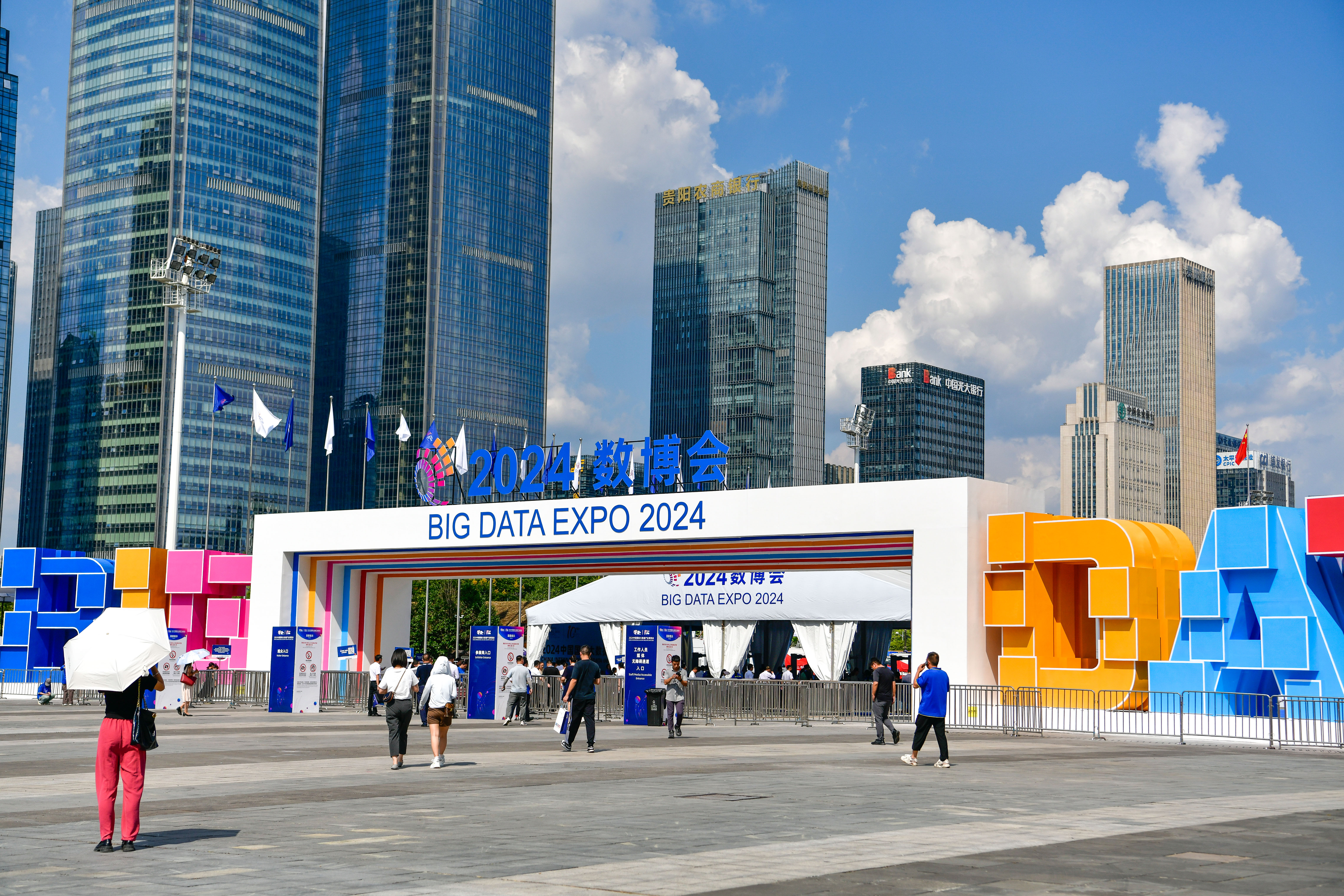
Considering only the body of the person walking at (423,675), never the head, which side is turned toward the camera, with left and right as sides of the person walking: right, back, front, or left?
back

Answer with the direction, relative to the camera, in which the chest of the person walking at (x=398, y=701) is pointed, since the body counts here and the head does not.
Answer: away from the camera

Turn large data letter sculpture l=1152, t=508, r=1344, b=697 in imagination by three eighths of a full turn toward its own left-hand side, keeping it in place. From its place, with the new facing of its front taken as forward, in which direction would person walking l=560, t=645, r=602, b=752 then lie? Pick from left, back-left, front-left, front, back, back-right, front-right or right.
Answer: back

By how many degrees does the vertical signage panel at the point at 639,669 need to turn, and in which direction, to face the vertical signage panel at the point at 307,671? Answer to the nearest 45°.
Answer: approximately 135° to its right

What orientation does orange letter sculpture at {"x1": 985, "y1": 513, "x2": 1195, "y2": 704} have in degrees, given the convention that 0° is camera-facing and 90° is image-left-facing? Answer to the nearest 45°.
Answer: approximately 45°

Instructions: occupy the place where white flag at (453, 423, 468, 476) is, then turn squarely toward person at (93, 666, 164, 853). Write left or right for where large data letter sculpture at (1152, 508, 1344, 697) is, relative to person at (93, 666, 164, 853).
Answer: left

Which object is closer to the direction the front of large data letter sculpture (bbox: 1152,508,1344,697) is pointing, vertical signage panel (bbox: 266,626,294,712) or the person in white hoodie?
the person in white hoodie

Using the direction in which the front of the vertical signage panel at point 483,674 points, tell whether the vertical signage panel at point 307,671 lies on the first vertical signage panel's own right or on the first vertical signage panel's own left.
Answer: on the first vertical signage panel's own right

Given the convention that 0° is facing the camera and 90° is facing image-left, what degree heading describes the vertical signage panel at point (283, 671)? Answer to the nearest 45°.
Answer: approximately 0°

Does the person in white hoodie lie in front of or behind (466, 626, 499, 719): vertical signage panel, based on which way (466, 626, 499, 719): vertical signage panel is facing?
in front

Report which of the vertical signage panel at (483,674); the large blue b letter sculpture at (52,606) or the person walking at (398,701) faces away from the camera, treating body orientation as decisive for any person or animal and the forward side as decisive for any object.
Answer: the person walking

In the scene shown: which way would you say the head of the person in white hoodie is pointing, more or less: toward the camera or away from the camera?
away from the camera

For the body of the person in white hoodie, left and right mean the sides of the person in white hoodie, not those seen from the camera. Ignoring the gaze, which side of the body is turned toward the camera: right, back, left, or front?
back

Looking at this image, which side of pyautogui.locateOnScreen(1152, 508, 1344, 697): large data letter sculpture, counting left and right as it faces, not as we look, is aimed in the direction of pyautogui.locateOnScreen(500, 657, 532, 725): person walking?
right

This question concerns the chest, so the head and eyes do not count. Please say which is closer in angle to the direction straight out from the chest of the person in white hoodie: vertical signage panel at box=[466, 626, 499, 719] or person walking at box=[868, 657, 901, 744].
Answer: the vertical signage panel

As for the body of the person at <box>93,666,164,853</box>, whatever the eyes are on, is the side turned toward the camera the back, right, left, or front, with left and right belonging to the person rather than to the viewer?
back

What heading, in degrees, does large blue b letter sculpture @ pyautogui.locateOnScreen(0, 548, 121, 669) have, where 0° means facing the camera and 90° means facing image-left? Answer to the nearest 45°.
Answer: approximately 0°
